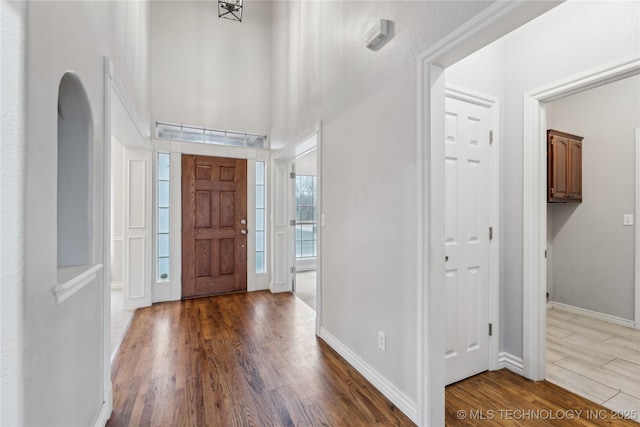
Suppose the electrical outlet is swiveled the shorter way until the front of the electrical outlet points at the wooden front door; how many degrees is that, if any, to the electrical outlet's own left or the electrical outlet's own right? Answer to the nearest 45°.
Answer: approximately 90° to the electrical outlet's own right

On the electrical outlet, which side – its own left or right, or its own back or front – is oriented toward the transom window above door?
right

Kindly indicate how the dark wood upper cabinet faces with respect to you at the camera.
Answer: facing the viewer and to the right of the viewer

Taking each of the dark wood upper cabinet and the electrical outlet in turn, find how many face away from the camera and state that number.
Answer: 0

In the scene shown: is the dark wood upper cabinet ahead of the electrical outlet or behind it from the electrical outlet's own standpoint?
behind

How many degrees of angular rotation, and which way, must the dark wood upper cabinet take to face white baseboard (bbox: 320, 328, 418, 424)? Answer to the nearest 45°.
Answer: approximately 45° to its right

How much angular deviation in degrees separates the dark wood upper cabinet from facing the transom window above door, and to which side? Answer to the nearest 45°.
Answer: approximately 90° to its right

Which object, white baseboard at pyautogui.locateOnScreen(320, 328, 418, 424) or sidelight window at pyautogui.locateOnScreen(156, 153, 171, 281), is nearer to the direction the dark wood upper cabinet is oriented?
the white baseboard

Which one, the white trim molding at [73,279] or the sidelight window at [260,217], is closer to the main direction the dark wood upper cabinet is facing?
the white trim molding
